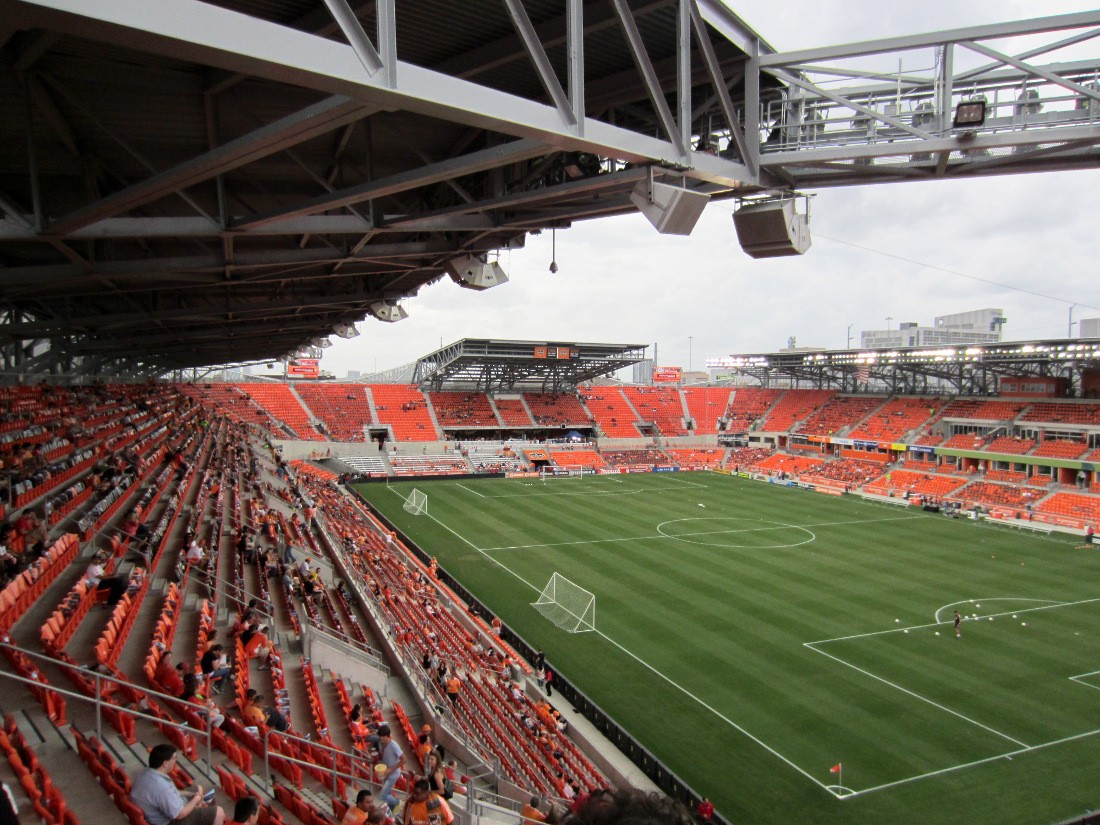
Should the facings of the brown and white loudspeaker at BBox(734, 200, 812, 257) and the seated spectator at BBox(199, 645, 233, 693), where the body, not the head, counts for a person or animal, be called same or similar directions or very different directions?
very different directions

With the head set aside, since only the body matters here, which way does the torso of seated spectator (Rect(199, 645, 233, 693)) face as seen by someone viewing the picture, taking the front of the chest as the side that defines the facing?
to the viewer's right

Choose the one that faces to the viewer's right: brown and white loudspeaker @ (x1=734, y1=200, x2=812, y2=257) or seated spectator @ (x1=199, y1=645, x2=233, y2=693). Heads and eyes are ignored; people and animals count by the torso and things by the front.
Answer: the seated spectator

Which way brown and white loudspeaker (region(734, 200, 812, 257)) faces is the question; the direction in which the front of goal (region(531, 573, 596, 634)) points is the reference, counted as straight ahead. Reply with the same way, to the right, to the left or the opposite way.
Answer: the opposite way

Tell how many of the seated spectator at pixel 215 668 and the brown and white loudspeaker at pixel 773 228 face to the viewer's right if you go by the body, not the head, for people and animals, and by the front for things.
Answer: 1

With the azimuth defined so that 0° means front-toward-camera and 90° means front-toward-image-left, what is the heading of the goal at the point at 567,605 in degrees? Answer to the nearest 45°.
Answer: approximately 225°

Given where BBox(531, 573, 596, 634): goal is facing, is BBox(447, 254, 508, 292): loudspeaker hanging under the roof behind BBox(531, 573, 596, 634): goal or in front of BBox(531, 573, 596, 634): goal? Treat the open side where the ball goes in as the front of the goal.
behind

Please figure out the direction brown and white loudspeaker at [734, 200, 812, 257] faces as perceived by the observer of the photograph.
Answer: facing the viewer and to the left of the viewer

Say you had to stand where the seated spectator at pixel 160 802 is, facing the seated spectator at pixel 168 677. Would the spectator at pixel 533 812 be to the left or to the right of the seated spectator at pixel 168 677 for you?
right

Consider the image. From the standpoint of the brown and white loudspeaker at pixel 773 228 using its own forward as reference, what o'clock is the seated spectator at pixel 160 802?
The seated spectator is roughly at 12 o'clock from the brown and white loudspeaker.

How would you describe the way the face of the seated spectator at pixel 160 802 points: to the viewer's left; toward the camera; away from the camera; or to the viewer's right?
to the viewer's right
